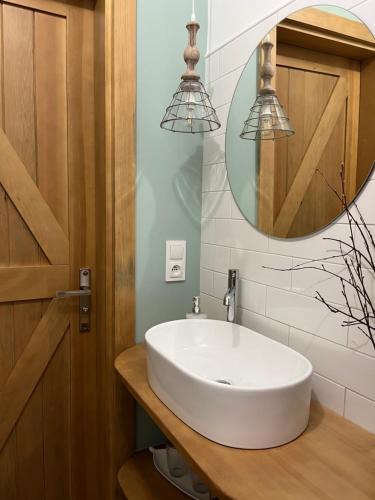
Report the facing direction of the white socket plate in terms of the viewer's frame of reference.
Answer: facing the viewer

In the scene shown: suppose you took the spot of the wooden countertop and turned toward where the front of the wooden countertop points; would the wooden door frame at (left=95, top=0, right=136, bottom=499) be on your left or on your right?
on your right

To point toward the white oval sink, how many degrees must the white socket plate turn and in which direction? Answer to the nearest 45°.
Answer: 0° — it already faces it

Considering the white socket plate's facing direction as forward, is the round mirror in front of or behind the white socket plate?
in front

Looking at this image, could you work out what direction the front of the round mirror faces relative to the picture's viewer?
facing the viewer and to the left of the viewer

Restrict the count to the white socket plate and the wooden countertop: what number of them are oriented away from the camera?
0

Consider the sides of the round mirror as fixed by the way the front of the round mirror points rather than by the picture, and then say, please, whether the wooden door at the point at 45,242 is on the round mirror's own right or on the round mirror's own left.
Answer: on the round mirror's own right

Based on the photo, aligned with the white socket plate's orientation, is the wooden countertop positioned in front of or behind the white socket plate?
in front
